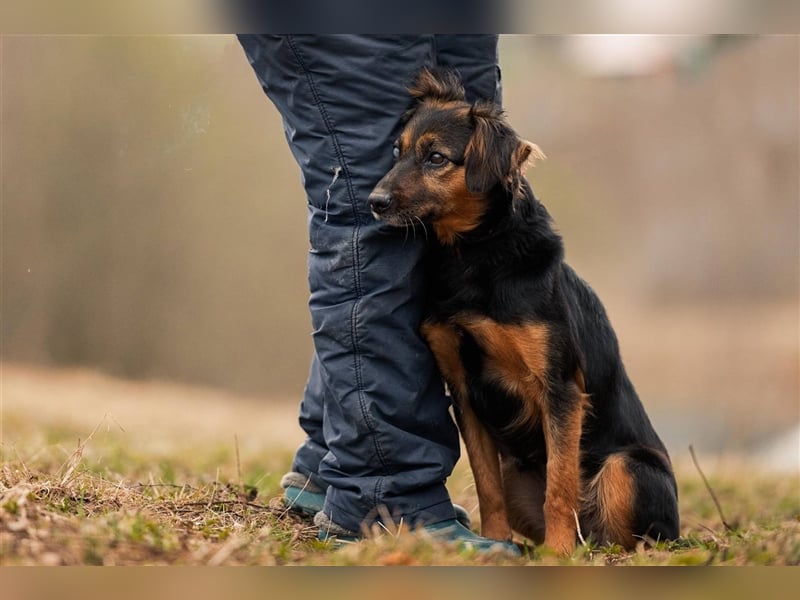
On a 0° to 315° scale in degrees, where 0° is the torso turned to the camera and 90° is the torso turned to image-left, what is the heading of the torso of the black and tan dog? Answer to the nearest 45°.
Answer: approximately 45°
